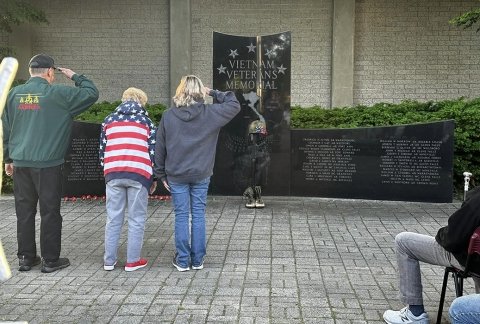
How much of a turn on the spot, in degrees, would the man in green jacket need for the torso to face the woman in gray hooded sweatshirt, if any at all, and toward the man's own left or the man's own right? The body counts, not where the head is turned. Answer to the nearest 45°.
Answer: approximately 45° to the man's own right

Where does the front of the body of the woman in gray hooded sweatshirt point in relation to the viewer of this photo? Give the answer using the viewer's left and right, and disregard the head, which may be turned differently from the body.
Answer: facing away from the viewer

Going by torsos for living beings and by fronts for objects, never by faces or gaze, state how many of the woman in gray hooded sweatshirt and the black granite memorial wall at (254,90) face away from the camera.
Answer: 1

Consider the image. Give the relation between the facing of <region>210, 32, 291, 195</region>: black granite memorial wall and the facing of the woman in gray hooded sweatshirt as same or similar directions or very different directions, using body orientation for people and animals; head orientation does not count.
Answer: very different directions

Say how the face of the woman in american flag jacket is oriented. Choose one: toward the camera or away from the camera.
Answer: away from the camera

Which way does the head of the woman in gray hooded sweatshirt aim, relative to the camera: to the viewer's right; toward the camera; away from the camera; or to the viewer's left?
away from the camera

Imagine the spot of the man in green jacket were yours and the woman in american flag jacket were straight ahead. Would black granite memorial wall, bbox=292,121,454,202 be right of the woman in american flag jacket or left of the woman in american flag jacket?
left

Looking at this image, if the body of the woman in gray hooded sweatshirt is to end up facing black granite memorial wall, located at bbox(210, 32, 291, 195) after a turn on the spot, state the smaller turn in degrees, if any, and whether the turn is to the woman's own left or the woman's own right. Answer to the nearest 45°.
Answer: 0° — they already face it

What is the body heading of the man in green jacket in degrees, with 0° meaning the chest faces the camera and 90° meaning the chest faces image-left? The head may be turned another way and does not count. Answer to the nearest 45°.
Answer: approximately 225°

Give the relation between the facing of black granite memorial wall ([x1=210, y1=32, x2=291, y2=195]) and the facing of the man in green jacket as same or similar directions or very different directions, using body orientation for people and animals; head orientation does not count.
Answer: very different directions

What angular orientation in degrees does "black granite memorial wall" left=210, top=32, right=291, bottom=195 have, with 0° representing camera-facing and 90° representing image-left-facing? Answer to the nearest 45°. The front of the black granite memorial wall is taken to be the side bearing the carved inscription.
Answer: approximately 0°

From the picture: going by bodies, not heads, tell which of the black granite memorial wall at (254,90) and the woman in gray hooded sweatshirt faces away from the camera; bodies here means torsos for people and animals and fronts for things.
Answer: the woman in gray hooded sweatshirt

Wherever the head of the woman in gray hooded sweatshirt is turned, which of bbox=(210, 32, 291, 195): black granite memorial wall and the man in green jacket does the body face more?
the black granite memorial wall
